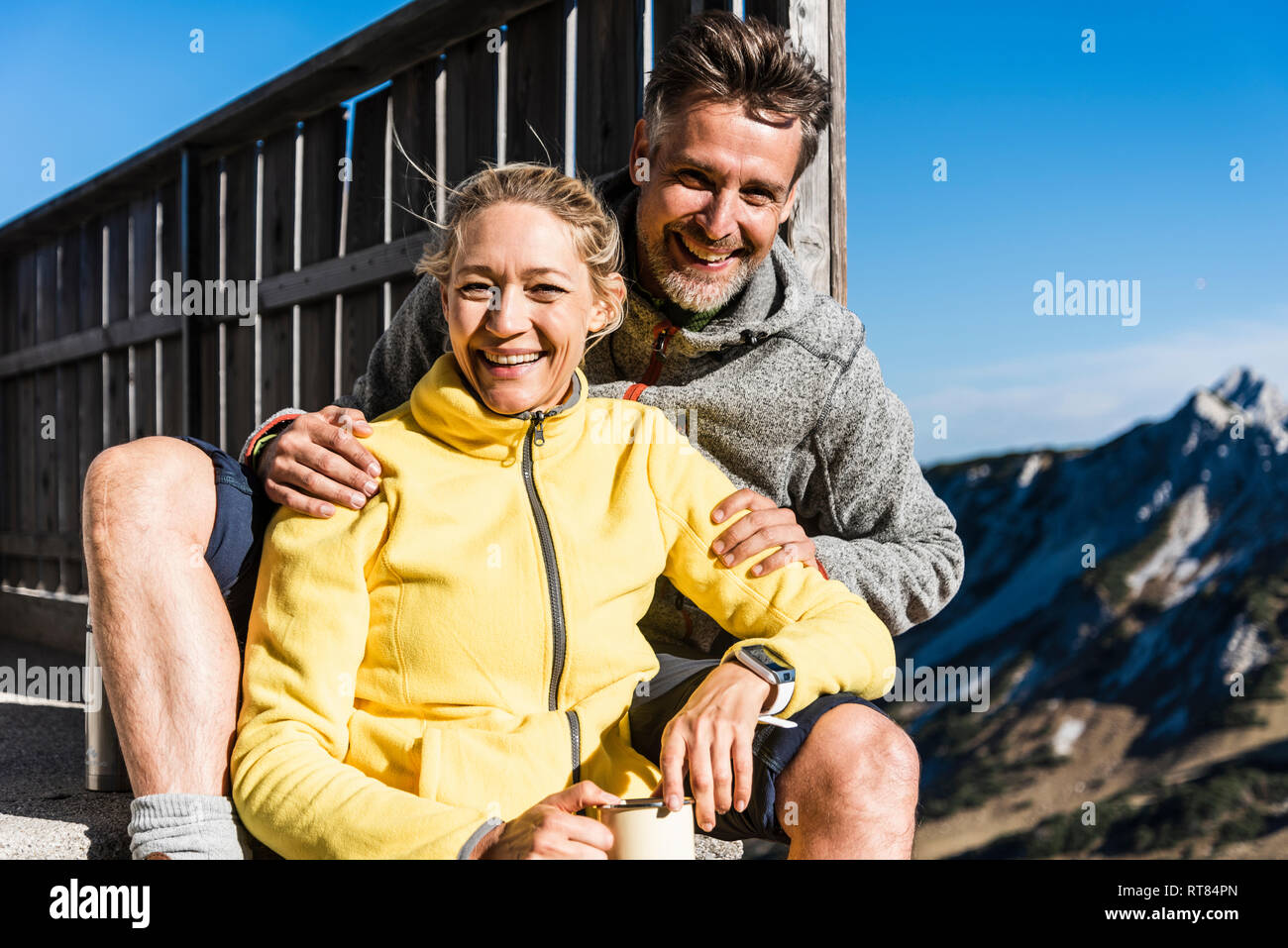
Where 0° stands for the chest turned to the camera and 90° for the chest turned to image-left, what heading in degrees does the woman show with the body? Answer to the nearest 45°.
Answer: approximately 0°

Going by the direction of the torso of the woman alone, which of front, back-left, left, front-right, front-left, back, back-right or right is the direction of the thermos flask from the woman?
back-right

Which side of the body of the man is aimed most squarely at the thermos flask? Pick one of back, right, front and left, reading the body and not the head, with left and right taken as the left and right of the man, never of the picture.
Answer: right

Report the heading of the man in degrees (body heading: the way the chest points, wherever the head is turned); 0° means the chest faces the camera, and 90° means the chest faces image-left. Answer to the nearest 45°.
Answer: approximately 0°

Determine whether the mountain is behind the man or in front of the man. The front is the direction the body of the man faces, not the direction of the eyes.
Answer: behind
